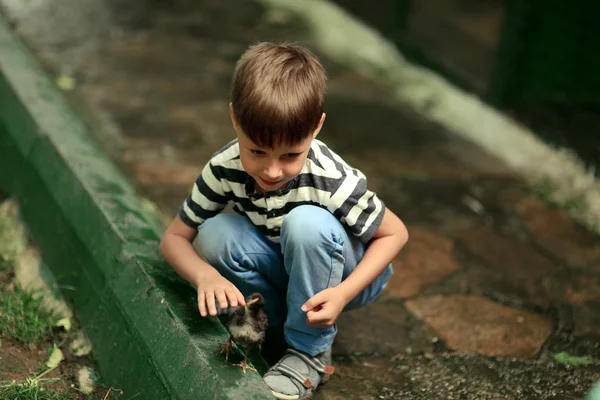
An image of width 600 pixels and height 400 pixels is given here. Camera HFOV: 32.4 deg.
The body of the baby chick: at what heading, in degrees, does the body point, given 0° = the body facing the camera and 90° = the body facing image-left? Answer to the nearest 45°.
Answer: approximately 0°

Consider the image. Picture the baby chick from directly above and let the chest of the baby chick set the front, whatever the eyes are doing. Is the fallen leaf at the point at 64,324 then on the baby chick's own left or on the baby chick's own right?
on the baby chick's own right

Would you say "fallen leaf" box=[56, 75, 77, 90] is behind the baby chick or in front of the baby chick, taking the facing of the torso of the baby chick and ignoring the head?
behind

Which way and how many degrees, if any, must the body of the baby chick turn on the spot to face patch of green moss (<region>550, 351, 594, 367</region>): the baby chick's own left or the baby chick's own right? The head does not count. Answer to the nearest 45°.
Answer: approximately 135° to the baby chick's own left
